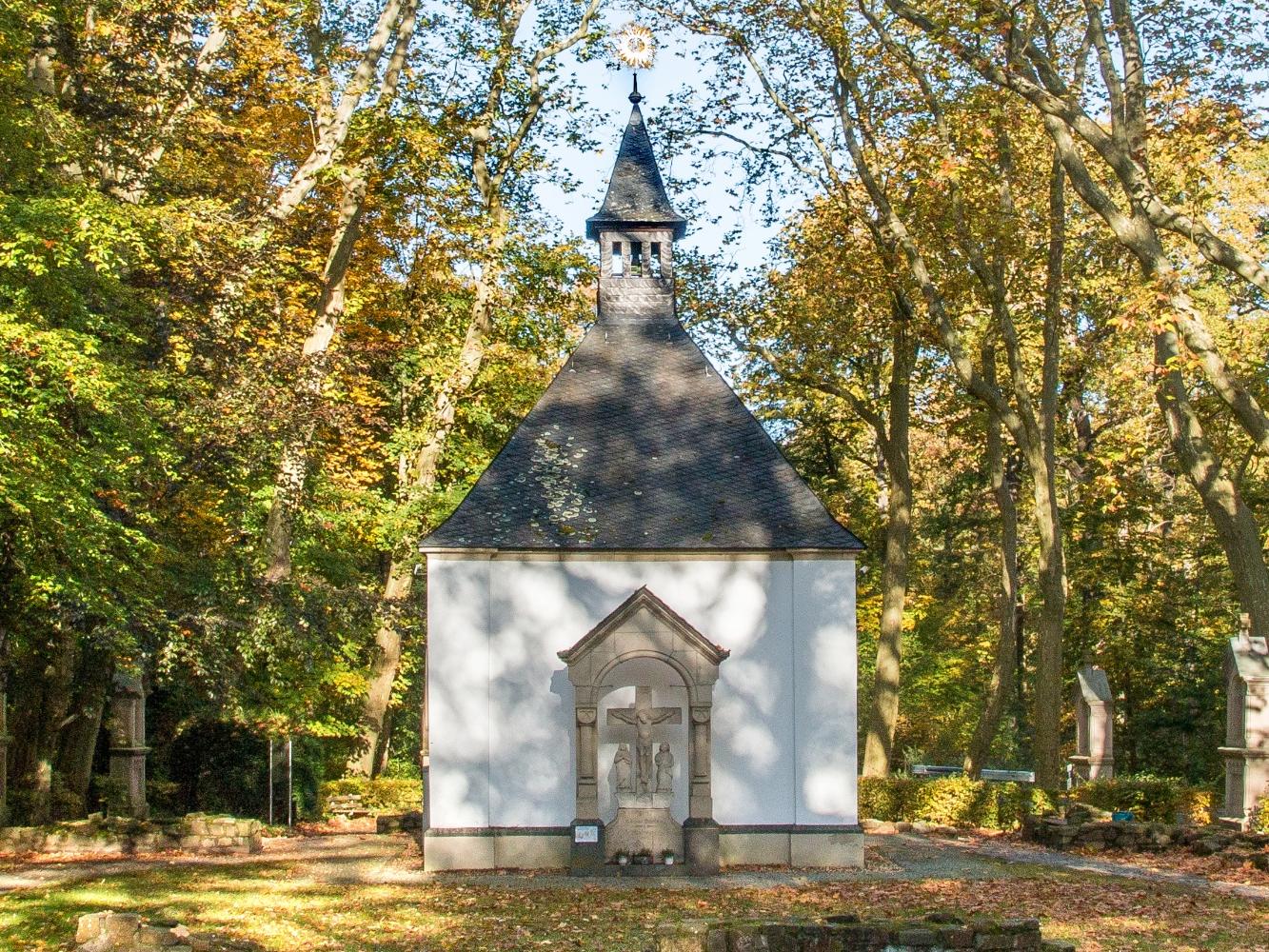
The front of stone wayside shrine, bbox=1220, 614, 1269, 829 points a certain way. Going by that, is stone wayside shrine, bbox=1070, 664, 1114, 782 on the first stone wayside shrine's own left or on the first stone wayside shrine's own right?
on the first stone wayside shrine's own right

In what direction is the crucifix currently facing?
toward the camera

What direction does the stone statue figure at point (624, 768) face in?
toward the camera

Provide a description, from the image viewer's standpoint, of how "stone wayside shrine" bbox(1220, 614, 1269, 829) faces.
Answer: facing the viewer and to the left of the viewer

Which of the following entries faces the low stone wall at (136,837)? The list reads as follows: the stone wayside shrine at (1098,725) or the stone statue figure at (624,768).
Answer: the stone wayside shrine

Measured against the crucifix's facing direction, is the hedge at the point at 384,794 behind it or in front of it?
behind

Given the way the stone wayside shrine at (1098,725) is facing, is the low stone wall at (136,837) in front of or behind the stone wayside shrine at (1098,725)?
in front

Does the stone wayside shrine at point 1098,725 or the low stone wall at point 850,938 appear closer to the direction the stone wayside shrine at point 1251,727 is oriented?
the low stone wall

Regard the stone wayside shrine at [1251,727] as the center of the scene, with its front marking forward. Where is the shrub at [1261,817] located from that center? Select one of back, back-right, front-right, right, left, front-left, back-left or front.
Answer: front-left

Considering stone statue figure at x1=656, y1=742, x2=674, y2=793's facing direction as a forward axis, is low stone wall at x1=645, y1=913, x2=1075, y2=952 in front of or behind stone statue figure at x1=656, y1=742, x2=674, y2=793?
in front

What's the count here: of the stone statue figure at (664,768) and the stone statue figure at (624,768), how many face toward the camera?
2
